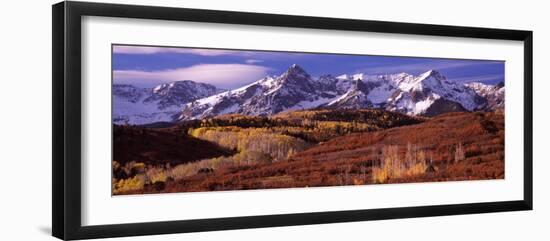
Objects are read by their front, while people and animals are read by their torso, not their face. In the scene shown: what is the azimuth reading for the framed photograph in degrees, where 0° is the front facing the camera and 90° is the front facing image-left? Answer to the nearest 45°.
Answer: approximately 315°
